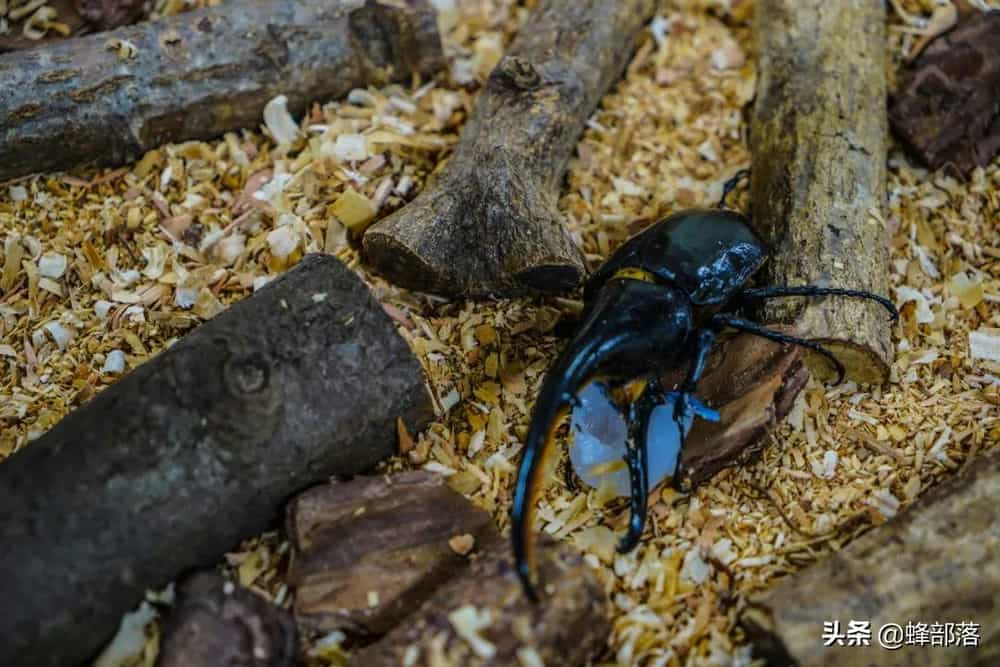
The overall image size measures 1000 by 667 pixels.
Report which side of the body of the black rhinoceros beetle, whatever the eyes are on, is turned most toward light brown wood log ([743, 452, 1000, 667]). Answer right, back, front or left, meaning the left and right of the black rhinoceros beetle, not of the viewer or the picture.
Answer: left

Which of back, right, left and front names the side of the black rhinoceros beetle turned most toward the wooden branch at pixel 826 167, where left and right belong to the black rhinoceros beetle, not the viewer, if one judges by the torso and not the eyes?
back

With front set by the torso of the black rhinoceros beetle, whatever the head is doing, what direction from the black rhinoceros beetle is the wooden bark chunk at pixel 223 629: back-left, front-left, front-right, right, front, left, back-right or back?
front

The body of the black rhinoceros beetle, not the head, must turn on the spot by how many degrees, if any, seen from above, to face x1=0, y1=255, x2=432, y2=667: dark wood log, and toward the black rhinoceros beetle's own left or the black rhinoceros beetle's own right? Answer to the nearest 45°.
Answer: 0° — it already faces it

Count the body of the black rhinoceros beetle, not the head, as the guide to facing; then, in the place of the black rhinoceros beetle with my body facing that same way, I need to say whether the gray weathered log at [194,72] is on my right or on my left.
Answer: on my right

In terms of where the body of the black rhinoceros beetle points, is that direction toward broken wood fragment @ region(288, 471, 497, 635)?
yes

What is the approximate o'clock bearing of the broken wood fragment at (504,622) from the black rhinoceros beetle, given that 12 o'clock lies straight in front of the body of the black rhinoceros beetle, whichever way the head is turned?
The broken wood fragment is roughly at 11 o'clock from the black rhinoceros beetle.

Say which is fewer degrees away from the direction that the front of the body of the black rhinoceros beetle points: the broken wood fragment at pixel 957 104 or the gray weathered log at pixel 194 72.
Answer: the gray weathered log

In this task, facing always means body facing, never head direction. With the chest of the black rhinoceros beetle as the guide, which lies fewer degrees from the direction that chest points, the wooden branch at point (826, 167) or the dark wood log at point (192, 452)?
the dark wood log

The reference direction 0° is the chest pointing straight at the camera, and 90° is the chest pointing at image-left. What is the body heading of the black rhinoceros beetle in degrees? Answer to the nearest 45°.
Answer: approximately 45°
